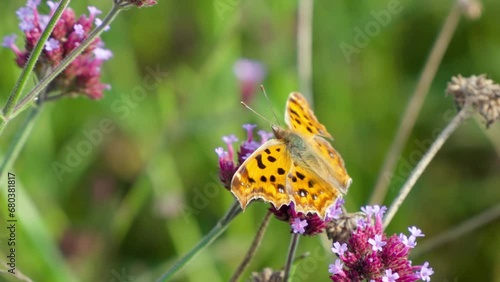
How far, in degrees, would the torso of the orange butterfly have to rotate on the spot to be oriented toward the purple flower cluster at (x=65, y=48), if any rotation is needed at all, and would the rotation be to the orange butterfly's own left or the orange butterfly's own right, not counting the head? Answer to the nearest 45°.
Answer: approximately 45° to the orange butterfly's own left

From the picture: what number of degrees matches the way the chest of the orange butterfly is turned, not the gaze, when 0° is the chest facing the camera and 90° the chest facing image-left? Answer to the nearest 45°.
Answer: approximately 135°

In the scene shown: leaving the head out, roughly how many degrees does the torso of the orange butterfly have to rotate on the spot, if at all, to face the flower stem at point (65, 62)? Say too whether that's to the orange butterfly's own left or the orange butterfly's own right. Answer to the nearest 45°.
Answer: approximately 45° to the orange butterfly's own left

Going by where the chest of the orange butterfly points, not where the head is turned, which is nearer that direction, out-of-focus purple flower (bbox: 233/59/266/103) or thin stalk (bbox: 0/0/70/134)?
the out-of-focus purple flower

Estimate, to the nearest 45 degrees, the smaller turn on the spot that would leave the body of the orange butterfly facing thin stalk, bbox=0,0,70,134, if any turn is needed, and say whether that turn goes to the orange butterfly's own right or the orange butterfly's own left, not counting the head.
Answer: approximately 45° to the orange butterfly's own left

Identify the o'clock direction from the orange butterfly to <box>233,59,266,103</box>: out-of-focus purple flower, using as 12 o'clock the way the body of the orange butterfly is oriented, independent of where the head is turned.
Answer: The out-of-focus purple flower is roughly at 1 o'clock from the orange butterfly.
